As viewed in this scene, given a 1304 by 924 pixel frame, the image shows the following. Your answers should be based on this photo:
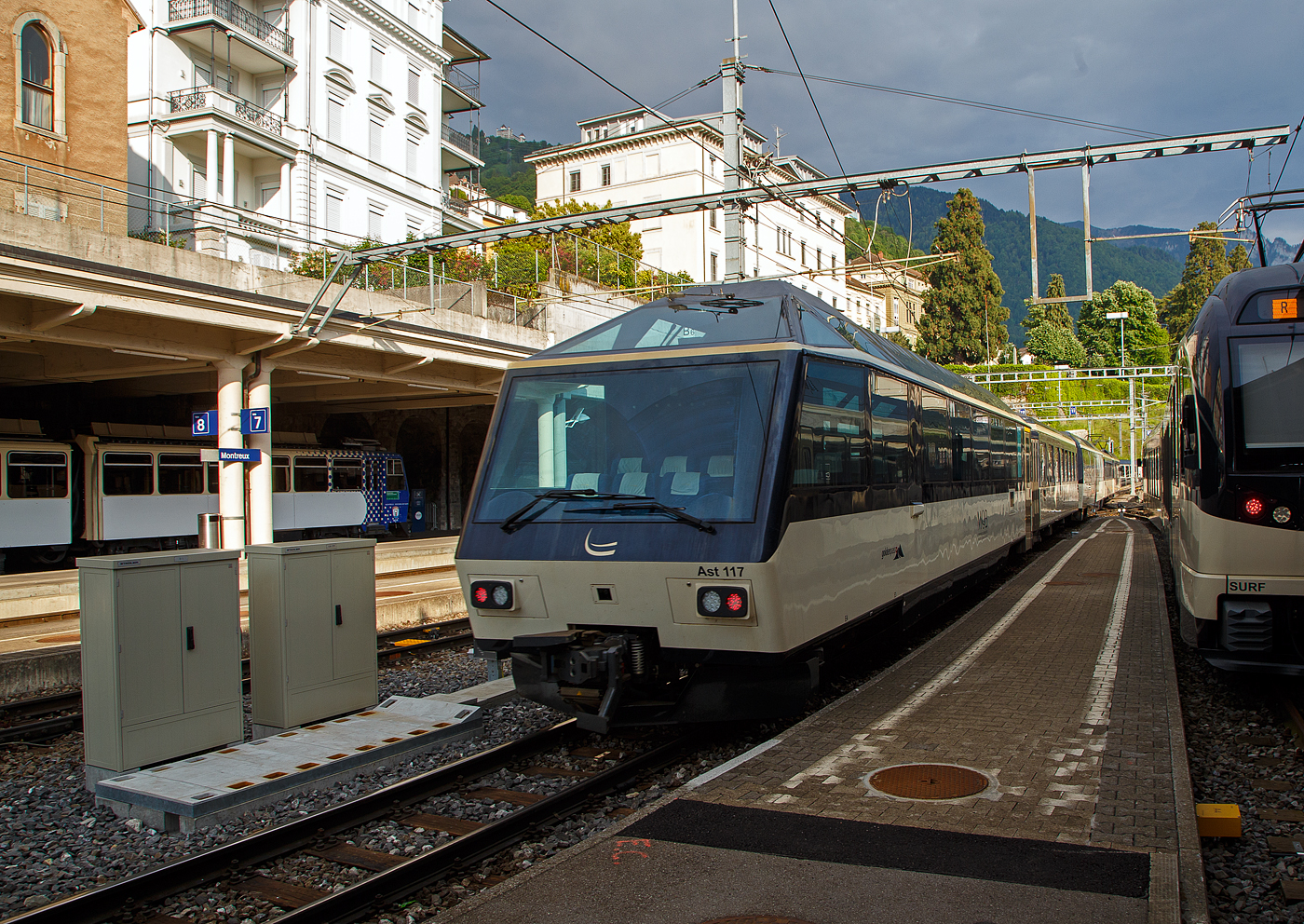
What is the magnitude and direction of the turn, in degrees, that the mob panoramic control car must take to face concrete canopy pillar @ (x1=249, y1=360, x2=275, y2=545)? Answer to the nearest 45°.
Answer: approximately 90° to its right

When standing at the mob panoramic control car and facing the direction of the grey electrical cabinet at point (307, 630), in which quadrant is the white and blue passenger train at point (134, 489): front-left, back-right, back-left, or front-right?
front-right

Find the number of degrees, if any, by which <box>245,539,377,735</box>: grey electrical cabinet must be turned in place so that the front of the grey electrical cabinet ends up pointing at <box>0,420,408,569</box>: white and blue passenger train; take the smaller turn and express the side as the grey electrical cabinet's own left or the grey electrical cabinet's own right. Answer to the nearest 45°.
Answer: approximately 135° to the grey electrical cabinet's own left

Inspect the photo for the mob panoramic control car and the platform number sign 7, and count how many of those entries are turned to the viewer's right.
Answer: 0

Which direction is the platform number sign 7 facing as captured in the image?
toward the camera

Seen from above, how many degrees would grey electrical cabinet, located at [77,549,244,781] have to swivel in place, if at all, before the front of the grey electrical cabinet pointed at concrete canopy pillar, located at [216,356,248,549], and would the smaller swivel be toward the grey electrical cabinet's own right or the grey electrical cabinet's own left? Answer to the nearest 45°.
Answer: approximately 135° to the grey electrical cabinet's own left

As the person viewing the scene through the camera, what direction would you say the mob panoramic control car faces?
facing the viewer and to the left of the viewer

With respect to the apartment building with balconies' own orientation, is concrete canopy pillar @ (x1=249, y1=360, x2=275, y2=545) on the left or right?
on its right

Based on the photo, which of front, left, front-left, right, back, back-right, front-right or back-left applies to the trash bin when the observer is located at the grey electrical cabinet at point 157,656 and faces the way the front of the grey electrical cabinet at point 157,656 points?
back-left

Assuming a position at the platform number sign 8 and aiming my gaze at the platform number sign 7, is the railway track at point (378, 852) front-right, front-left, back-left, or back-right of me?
front-right

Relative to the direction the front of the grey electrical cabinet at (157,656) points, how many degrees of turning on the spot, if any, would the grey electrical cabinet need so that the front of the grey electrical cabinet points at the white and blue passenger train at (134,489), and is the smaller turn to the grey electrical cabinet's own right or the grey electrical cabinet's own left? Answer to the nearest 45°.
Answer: approximately 135° to the grey electrical cabinet's own left

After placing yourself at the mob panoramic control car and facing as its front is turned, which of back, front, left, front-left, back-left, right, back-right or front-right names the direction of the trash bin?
right
